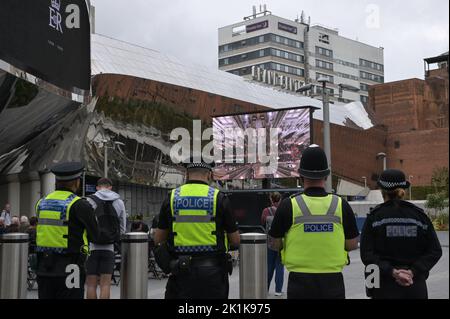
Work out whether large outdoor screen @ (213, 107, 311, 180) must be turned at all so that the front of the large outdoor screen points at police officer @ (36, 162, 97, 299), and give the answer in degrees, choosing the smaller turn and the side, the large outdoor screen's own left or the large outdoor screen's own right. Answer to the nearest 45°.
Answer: approximately 45° to the large outdoor screen's own left

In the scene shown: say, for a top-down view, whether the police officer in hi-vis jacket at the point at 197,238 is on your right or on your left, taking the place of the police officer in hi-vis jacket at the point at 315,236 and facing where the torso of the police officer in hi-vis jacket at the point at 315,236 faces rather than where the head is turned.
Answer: on your left

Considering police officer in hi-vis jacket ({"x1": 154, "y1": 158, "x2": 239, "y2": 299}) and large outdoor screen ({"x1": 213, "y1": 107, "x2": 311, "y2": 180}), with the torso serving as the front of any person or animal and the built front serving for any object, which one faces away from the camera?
the police officer in hi-vis jacket

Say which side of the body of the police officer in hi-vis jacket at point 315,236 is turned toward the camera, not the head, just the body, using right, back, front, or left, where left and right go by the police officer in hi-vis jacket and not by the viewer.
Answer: back

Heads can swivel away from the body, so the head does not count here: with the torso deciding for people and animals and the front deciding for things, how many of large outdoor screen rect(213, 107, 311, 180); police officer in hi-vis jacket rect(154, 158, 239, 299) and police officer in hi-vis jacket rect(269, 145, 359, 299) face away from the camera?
2

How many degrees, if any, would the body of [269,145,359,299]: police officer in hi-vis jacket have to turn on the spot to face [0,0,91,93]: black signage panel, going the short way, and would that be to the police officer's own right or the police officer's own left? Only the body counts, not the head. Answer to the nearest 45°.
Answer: approximately 45° to the police officer's own left

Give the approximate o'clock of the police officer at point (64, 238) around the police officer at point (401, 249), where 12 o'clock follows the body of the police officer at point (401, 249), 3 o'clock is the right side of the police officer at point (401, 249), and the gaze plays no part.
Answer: the police officer at point (64, 238) is roughly at 9 o'clock from the police officer at point (401, 249).

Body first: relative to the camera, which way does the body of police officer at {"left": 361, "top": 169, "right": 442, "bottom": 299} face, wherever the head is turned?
away from the camera

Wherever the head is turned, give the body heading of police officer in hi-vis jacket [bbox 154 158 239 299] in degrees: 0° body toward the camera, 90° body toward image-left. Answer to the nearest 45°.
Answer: approximately 180°

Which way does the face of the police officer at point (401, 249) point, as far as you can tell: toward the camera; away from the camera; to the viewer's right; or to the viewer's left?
away from the camera

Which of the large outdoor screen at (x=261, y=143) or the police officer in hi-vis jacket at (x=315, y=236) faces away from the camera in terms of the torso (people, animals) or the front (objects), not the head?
the police officer in hi-vis jacket

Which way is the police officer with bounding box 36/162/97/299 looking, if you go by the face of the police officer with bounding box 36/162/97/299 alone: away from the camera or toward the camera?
away from the camera

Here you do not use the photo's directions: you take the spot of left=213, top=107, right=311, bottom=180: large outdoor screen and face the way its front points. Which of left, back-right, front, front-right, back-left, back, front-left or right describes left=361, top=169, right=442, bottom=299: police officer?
front-left
